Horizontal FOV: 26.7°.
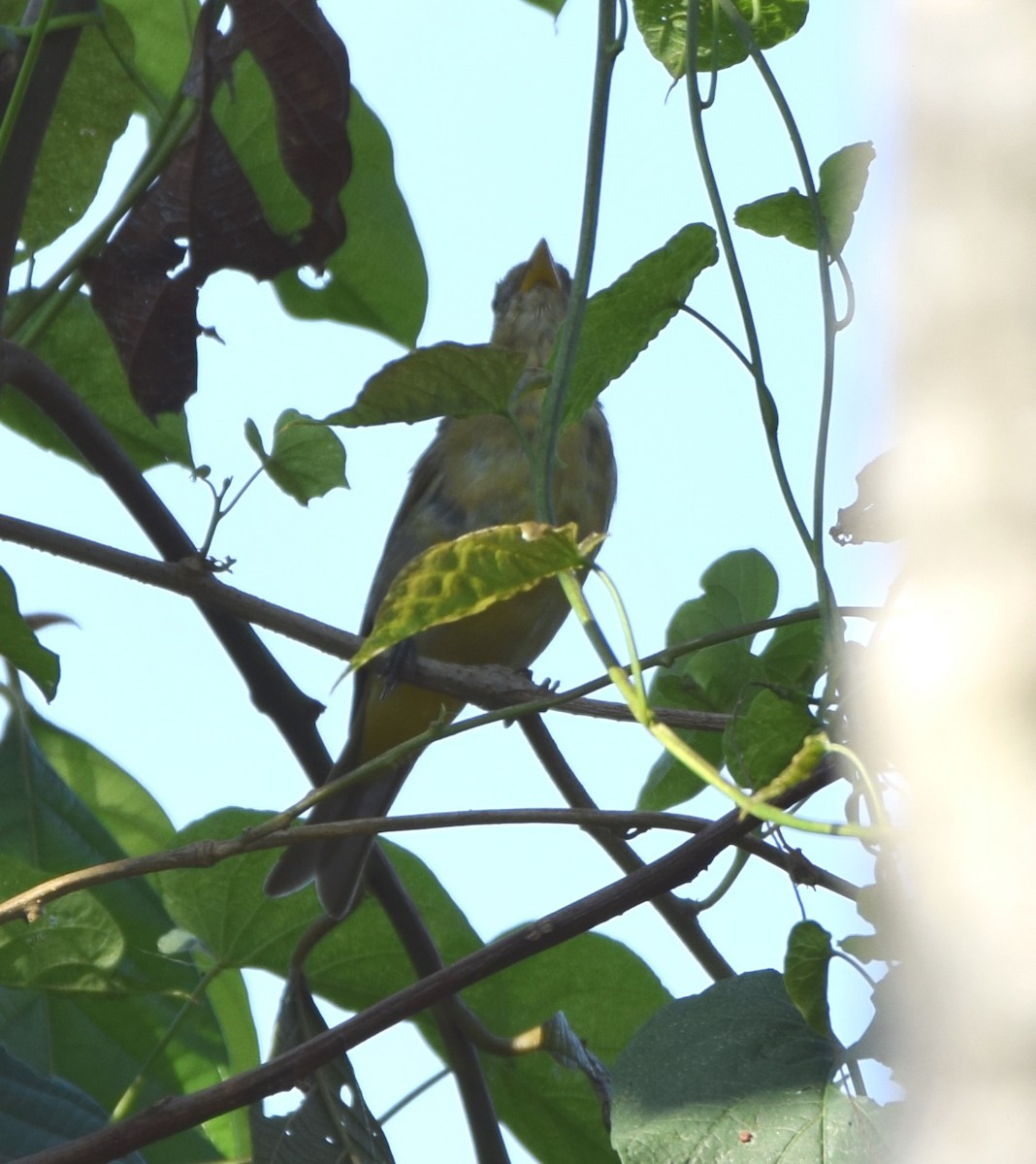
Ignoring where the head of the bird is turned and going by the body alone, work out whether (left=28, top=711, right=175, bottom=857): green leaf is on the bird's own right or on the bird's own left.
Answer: on the bird's own right

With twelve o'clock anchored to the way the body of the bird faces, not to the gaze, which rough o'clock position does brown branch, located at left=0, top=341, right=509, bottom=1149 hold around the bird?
The brown branch is roughly at 2 o'clock from the bird.

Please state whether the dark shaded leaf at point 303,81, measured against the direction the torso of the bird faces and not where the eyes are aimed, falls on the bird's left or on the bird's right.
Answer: on the bird's right

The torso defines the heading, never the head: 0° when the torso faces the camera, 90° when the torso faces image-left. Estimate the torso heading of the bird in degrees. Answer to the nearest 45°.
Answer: approximately 315°

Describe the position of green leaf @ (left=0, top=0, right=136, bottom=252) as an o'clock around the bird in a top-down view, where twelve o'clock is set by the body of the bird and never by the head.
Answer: The green leaf is roughly at 2 o'clock from the bird.
